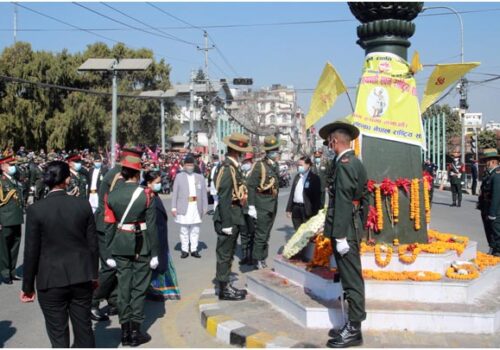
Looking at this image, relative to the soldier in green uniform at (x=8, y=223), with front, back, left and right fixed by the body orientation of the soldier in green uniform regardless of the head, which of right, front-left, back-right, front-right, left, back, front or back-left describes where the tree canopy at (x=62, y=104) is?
back-left

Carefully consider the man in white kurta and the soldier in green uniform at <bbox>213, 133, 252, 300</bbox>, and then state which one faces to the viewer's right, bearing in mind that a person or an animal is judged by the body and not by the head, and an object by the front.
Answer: the soldier in green uniform

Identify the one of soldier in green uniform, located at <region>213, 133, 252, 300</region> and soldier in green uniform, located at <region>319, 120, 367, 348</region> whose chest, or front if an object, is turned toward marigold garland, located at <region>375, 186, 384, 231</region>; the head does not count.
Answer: soldier in green uniform, located at <region>213, 133, 252, 300</region>

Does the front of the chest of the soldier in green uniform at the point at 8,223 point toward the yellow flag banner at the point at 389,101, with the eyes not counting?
yes

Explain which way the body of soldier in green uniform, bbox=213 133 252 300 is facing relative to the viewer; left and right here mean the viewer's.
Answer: facing to the right of the viewer

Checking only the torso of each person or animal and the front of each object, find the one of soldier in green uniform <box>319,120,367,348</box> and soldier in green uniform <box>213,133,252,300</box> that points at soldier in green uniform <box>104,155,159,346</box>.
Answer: soldier in green uniform <box>319,120,367,348</box>

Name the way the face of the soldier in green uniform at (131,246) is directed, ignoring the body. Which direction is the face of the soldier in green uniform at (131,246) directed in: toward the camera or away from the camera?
away from the camera
